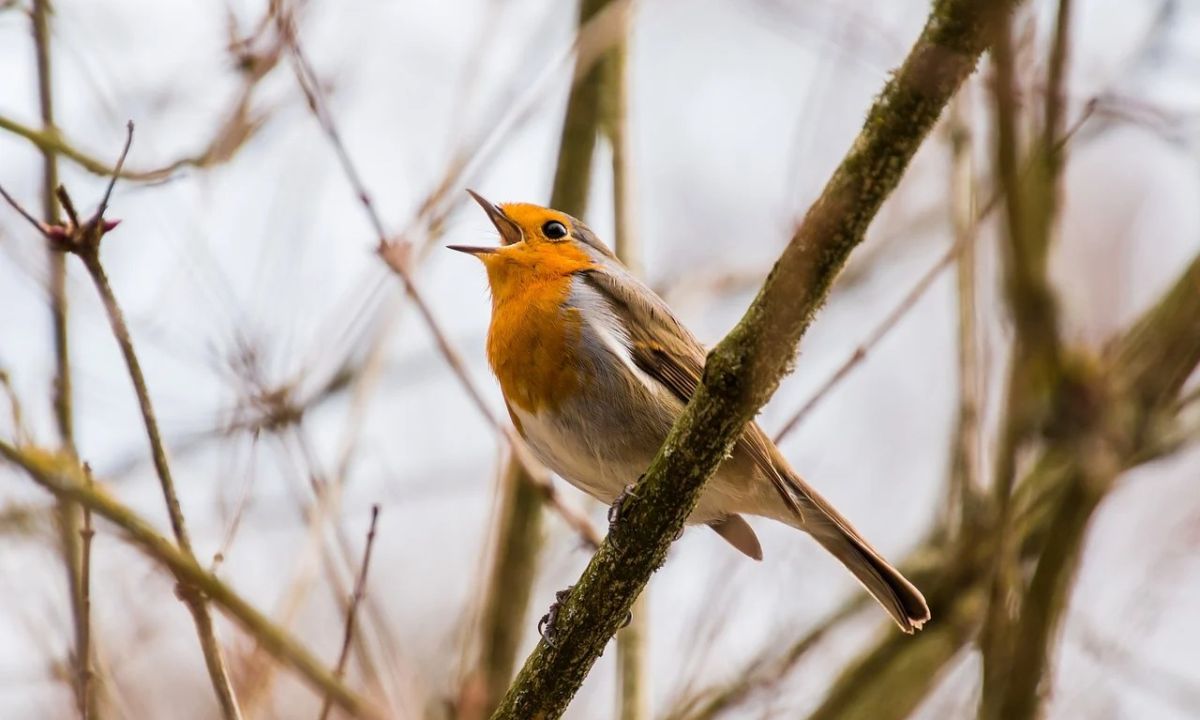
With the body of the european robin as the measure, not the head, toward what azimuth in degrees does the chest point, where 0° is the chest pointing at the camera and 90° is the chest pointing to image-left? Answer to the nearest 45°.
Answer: approximately 90°

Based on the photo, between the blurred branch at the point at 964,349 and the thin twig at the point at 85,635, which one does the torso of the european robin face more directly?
the thin twig
